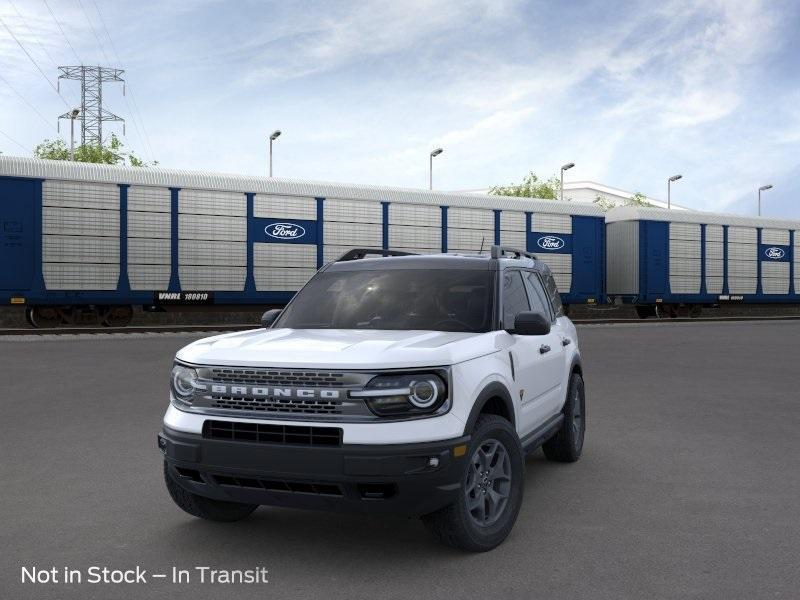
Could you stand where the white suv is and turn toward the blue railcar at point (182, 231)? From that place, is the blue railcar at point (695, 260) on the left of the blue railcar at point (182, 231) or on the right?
right

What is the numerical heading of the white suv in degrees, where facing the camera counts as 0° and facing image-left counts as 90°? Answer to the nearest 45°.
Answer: approximately 45°

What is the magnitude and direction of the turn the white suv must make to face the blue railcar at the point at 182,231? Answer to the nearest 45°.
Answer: approximately 135° to its right

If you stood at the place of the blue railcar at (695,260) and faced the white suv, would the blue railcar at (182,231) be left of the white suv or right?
right

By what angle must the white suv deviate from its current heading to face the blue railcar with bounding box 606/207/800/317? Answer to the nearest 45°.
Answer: approximately 180°
